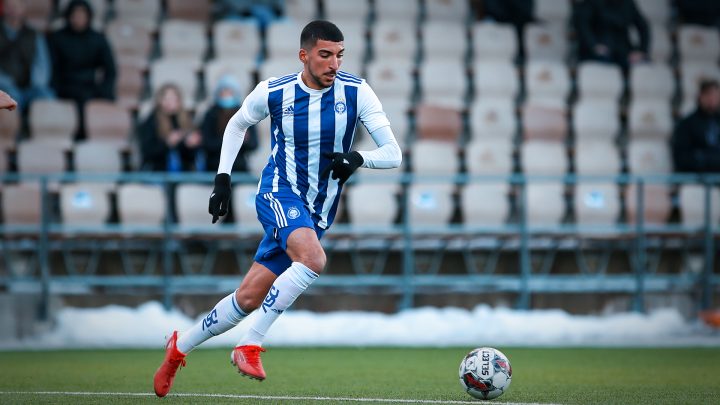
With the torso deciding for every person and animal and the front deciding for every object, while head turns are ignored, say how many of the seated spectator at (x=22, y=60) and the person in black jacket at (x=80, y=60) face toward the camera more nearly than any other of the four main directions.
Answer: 2

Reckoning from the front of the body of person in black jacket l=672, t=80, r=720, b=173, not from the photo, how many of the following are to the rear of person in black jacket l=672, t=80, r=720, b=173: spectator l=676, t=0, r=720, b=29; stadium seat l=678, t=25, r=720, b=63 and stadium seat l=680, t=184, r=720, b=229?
2

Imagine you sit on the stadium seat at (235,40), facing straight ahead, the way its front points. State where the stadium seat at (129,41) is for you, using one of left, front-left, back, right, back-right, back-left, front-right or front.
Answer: right

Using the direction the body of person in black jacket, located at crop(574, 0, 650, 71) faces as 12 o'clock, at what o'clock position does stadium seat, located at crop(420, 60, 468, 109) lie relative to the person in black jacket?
The stadium seat is roughly at 2 o'clock from the person in black jacket.

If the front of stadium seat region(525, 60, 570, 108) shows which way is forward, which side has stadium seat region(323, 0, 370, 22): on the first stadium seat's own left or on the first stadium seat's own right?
on the first stadium seat's own right

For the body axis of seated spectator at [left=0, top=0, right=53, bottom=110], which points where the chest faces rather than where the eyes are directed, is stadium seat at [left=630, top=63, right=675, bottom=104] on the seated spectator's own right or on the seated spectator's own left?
on the seated spectator's own left
